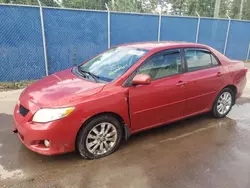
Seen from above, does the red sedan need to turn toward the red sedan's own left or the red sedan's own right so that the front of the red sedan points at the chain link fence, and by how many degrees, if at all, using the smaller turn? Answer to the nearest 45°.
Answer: approximately 90° to the red sedan's own right

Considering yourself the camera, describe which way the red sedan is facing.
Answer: facing the viewer and to the left of the viewer
